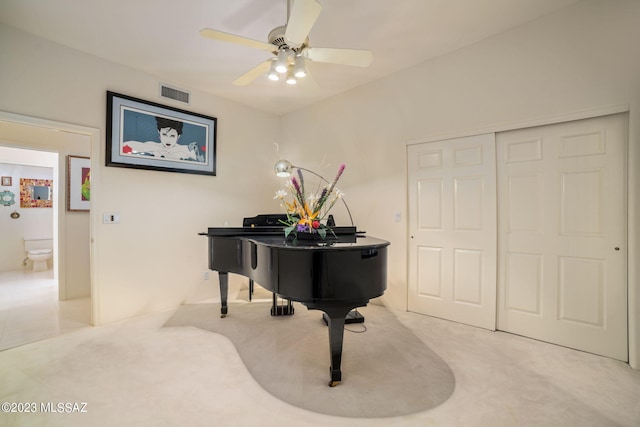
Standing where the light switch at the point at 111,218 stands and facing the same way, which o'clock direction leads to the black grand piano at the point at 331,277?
The black grand piano is roughly at 11 o'clock from the light switch.

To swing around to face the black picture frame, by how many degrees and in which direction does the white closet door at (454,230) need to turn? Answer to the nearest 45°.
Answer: approximately 45° to its right

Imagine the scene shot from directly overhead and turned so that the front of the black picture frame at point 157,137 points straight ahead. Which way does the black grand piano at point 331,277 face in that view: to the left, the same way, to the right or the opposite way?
the opposite way

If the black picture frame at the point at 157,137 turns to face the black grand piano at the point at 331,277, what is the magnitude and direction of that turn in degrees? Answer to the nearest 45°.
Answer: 0° — it already faces it

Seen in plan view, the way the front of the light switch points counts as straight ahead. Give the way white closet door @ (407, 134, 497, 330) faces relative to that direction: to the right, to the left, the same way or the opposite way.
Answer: to the right

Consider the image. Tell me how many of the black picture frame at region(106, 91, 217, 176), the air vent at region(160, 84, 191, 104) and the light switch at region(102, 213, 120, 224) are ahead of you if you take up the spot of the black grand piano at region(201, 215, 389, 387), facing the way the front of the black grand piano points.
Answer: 3
